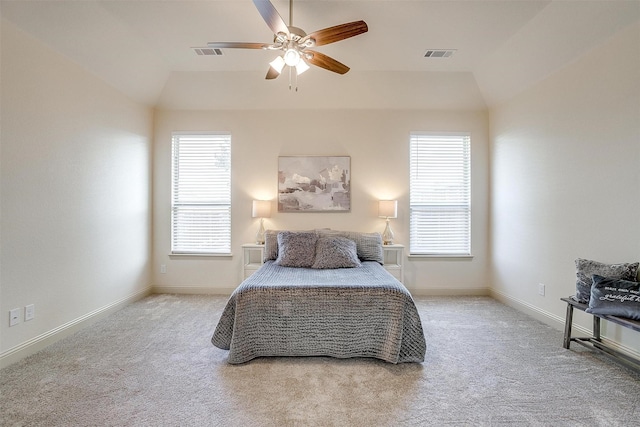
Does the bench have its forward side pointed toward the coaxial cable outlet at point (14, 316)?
yes

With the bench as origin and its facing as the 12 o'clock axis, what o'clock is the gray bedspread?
The gray bedspread is roughly at 12 o'clock from the bench.

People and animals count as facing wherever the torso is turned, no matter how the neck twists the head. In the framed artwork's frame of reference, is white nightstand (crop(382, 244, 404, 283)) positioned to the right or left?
on its left

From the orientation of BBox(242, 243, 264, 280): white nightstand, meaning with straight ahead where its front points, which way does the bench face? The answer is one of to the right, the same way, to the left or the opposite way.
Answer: to the right

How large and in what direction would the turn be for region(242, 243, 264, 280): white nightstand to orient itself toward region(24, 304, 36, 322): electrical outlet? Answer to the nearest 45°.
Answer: approximately 45° to its right

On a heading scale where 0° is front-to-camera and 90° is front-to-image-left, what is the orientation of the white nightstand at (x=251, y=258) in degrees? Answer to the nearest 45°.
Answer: approximately 0°

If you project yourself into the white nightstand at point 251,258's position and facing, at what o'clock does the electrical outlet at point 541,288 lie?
The electrical outlet is roughly at 10 o'clock from the white nightstand.

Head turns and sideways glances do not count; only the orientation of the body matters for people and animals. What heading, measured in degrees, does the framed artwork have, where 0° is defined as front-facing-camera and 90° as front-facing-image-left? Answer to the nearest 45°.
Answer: approximately 0°

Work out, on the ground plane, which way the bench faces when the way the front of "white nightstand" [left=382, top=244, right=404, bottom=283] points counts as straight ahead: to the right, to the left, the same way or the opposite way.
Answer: to the right
